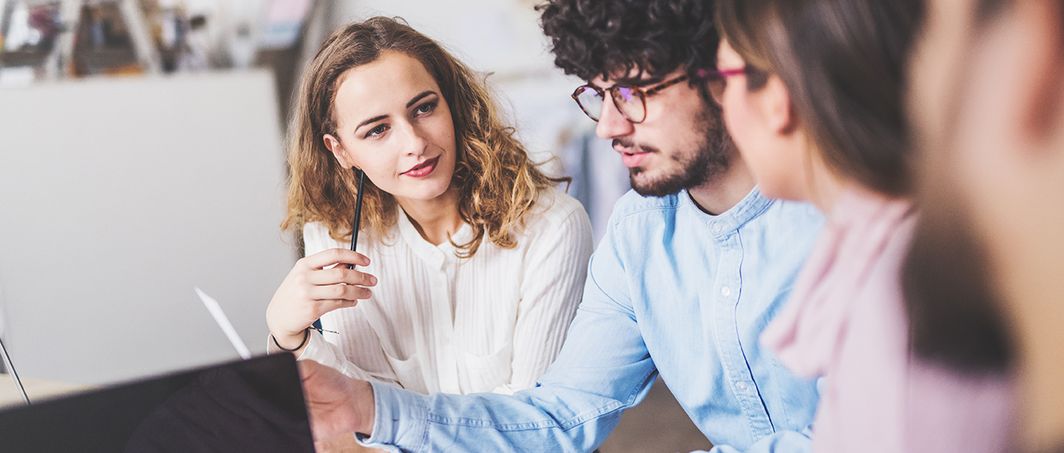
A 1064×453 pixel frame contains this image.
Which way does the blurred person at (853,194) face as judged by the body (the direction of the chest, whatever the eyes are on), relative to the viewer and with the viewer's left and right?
facing away from the viewer and to the left of the viewer

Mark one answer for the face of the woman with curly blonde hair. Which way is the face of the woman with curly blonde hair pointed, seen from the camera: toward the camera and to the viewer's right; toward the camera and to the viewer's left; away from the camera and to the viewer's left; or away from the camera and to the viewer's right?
toward the camera and to the viewer's right

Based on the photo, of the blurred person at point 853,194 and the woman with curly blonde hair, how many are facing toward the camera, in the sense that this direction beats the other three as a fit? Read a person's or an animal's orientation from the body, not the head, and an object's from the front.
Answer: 1

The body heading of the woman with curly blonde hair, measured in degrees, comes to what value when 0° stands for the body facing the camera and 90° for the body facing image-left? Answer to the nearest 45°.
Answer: approximately 0°
